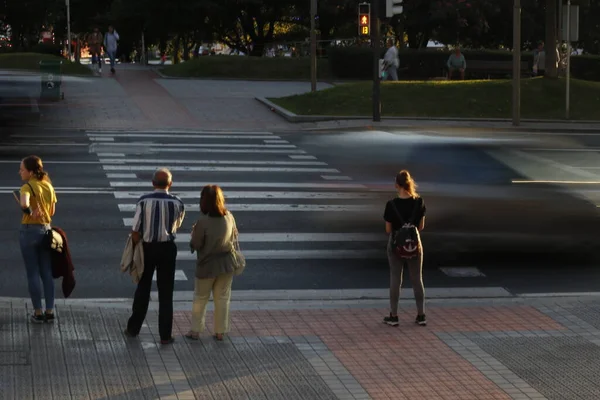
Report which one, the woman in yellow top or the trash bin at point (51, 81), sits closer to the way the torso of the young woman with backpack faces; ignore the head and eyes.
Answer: the trash bin

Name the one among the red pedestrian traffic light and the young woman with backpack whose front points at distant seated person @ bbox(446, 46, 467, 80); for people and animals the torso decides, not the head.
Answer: the young woman with backpack

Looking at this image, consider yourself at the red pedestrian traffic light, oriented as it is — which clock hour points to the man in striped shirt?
The man in striped shirt is roughly at 12 o'clock from the red pedestrian traffic light.

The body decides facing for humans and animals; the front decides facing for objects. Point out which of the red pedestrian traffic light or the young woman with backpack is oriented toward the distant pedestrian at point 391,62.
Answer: the young woman with backpack

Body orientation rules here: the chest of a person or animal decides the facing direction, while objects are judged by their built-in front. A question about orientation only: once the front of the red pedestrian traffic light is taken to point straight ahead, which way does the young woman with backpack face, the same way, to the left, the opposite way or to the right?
the opposite way

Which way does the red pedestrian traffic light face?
toward the camera

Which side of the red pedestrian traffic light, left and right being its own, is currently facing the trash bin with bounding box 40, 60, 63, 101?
right

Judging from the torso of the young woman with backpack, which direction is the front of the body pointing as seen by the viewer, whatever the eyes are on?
away from the camera

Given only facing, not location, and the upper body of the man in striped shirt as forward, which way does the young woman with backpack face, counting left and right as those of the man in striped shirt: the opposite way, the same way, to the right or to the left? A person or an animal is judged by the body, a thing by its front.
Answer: the same way

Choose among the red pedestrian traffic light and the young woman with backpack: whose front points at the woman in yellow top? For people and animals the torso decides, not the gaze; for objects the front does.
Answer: the red pedestrian traffic light

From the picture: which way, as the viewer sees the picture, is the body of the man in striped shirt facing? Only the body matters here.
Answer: away from the camera

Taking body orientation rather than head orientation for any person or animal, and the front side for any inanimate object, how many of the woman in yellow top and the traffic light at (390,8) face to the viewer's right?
1

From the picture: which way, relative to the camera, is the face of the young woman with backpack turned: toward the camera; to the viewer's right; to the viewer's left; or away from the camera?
away from the camera
